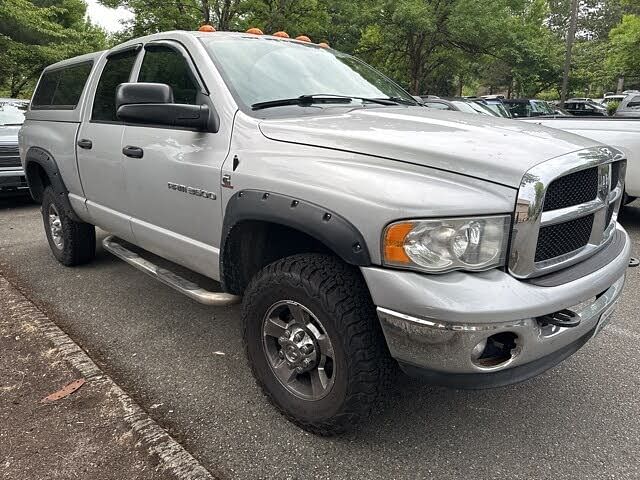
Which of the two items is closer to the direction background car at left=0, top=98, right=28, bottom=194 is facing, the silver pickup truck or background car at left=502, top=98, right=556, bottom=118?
the silver pickup truck

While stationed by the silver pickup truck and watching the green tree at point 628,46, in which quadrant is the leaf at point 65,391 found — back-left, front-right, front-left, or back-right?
back-left

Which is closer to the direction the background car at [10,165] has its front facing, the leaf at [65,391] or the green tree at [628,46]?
the leaf

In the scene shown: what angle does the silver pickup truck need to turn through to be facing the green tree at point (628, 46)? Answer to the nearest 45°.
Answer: approximately 90° to its left

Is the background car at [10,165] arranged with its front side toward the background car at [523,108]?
no

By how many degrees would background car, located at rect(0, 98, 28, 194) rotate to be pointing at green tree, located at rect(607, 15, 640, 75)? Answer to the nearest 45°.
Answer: approximately 90° to its left

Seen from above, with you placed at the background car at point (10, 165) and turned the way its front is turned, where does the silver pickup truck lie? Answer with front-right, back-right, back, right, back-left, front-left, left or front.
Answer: front

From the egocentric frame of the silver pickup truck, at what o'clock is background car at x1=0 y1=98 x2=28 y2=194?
The background car is roughly at 6 o'clock from the silver pickup truck.

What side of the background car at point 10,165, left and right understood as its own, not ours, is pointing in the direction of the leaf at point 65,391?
front

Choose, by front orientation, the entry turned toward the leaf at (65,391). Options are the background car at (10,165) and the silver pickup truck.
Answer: the background car

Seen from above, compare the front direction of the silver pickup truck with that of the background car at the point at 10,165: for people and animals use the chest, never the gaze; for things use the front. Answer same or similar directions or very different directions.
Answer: same or similar directions

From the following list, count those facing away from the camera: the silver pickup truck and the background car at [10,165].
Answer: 0

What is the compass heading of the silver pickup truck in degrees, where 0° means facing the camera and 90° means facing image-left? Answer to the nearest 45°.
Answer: approximately 315°

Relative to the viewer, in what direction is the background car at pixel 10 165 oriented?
toward the camera
